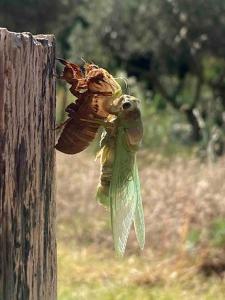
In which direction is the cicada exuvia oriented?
to the viewer's left
